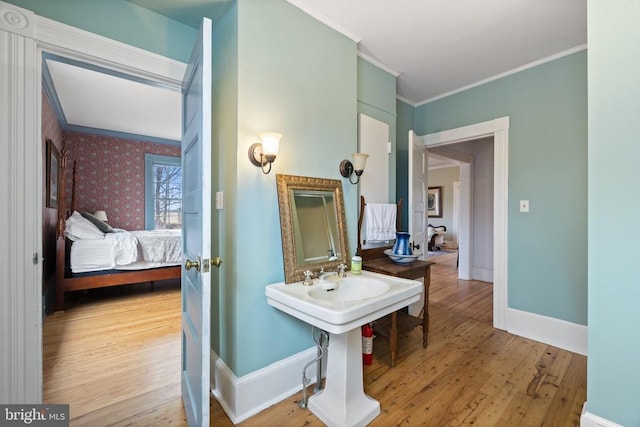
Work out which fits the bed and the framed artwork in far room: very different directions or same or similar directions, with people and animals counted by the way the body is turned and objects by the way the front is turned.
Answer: very different directions

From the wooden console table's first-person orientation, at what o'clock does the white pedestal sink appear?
The white pedestal sink is roughly at 2 o'clock from the wooden console table.

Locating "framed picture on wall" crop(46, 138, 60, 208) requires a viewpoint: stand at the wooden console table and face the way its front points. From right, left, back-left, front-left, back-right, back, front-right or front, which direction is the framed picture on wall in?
back-right

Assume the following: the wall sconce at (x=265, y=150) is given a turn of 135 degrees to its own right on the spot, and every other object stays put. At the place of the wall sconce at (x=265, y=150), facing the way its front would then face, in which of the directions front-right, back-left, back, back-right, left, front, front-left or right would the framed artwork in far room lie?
back-right

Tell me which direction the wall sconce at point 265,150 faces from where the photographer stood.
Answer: facing the viewer and to the right of the viewer

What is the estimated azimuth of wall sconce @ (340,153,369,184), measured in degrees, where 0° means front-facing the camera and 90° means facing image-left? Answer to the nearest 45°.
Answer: approximately 315°

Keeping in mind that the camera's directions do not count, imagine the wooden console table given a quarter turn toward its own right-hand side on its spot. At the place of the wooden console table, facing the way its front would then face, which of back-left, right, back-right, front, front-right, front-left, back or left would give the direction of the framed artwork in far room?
back-right

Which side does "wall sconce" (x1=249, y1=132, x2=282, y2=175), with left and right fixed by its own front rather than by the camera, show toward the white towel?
left

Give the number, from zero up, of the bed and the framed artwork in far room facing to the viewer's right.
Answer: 1

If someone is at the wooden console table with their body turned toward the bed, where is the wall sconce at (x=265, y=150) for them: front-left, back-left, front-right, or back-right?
front-left

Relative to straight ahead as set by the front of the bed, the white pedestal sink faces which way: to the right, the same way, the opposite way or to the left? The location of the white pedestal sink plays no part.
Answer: to the right

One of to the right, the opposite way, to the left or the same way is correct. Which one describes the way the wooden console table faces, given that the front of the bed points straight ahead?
to the right

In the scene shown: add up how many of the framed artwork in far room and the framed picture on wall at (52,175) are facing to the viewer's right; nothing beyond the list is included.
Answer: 1

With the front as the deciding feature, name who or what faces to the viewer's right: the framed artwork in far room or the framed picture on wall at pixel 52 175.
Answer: the framed picture on wall

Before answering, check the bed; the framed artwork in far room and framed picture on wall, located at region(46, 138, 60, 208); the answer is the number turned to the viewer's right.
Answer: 2

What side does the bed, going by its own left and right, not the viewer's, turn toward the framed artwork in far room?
front

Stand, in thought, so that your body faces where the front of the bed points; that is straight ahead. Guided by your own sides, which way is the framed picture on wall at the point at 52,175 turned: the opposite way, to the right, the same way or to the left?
the same way

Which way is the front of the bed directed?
to the viewer's right

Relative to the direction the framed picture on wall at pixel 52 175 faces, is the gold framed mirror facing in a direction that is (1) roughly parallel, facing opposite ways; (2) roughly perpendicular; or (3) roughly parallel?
roughly perpendicular
